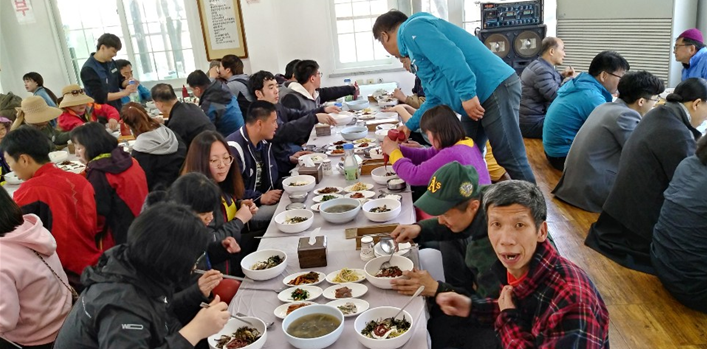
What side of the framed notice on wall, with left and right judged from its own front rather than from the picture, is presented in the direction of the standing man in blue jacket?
front

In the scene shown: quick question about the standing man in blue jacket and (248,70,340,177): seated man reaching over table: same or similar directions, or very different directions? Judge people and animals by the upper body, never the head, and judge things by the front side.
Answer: very different directions

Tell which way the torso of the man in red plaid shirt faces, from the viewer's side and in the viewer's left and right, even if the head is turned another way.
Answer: facing the viewer and to the left of the viewer

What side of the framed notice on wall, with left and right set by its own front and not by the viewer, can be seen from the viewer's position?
front

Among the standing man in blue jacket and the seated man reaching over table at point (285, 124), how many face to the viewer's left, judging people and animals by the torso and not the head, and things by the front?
1

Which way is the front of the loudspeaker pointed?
toward the camera

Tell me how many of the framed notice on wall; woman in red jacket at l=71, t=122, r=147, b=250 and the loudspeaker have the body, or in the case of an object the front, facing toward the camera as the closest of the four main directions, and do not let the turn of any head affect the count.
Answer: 2

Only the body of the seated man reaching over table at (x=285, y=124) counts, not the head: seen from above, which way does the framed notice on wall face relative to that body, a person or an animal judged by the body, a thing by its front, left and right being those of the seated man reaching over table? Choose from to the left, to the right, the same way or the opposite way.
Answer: to the right

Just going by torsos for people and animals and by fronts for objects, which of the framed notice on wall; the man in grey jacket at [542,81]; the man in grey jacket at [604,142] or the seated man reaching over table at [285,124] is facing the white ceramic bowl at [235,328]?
the framed notice on wall

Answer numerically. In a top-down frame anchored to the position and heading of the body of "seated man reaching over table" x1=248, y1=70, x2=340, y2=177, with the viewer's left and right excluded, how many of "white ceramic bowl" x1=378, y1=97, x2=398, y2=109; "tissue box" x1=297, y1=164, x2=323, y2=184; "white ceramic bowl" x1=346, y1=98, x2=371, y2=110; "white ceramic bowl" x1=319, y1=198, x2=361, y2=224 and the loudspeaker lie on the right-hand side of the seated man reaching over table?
2

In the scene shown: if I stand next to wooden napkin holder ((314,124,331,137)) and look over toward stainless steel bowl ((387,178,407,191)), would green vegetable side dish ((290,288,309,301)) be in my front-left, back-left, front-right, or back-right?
front-right

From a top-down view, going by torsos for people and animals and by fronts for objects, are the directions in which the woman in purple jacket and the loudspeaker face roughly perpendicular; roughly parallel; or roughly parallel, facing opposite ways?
roughly perpendicular

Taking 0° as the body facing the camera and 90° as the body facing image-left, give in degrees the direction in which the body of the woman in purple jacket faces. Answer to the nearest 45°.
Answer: approximately 90°
